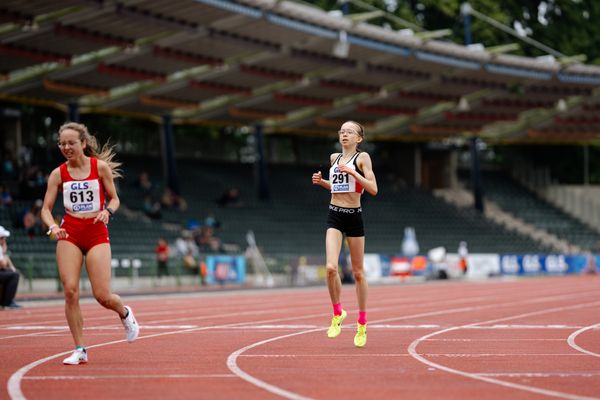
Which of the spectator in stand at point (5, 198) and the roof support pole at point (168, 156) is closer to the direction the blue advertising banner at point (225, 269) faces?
the spectator in stand

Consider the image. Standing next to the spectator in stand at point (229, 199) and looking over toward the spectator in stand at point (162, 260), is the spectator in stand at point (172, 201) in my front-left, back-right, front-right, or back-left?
front-right

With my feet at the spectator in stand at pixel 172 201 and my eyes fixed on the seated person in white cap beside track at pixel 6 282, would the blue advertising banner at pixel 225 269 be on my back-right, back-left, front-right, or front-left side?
front-left

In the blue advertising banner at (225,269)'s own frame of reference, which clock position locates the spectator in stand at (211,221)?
The spectator in stand is roughly at 6 o'clock from the blue advertising banner.

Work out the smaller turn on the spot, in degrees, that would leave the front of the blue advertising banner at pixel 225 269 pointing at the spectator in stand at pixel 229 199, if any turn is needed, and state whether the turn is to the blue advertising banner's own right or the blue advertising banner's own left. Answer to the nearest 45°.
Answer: approximately 180°

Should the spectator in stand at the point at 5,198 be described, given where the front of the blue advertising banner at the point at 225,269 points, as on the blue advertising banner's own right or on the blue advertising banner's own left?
on the blue advertising banner's own right

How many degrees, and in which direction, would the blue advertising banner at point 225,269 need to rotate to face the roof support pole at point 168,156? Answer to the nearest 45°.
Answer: approximately 180°

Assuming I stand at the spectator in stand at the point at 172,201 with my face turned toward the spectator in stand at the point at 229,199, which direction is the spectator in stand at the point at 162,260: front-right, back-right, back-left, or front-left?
back-right

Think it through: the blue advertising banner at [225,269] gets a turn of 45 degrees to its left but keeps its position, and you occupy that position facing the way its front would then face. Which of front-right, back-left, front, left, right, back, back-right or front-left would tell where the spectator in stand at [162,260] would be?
right

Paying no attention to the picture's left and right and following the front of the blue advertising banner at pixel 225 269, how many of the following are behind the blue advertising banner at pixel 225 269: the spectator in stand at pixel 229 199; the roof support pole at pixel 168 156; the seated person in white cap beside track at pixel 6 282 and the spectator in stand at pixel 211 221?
3

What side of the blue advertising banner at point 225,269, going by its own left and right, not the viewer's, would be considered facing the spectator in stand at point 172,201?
back

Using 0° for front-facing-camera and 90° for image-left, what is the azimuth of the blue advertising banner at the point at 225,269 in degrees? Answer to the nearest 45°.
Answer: approximately 0°
